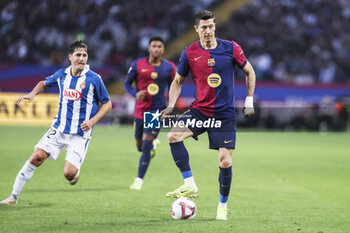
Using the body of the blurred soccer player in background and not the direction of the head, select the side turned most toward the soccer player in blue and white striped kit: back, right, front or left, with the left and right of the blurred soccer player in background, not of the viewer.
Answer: front

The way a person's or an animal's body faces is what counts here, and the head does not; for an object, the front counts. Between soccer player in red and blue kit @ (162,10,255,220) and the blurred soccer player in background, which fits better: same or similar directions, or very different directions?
same or similar directions

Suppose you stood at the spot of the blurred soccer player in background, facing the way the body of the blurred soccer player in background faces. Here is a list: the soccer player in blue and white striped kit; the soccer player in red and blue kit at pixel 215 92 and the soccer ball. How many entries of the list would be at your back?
0

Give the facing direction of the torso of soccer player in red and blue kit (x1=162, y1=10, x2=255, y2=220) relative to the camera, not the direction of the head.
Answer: toward the camera

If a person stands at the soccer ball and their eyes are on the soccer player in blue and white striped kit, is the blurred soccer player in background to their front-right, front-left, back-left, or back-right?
front-right

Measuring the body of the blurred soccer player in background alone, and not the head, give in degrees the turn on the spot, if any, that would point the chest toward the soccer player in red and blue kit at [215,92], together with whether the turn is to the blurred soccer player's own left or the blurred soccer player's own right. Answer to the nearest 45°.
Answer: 0° — they already face them

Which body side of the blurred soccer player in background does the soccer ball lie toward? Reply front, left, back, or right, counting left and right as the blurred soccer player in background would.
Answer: front

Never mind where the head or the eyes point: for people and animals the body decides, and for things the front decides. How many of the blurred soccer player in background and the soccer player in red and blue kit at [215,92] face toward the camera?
2

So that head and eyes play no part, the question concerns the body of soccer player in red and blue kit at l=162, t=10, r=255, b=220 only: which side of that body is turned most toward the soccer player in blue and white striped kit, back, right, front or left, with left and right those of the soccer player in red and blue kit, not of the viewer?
right

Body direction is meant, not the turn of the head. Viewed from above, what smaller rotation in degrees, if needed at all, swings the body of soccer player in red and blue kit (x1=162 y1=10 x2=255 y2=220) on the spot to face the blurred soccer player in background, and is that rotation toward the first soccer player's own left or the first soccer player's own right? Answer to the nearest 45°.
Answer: approximately 180°

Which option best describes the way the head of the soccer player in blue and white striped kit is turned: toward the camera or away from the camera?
toward the camera

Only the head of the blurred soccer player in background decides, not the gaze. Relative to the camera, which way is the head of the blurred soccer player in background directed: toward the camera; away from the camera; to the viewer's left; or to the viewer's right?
toward the camera
